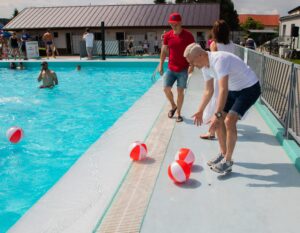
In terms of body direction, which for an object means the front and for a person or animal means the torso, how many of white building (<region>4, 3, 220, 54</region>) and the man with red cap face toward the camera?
2

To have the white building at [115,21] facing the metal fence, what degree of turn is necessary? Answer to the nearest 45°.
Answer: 0° — it already faces it

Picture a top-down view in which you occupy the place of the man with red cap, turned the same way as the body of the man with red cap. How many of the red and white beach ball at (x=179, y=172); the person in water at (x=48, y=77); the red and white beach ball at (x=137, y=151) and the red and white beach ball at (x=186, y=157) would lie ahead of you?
3

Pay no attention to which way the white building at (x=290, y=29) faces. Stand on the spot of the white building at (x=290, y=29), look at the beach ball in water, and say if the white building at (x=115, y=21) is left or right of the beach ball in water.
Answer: right

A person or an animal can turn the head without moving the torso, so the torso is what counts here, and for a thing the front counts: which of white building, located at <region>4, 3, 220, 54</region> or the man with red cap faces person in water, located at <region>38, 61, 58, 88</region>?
the white building

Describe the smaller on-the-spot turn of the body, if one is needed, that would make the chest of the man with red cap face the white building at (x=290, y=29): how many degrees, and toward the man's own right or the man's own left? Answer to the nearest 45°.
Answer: approximately 180°

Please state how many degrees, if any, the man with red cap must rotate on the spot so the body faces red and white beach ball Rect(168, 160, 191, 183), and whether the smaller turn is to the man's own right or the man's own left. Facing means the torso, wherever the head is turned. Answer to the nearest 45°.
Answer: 0° — they already face it

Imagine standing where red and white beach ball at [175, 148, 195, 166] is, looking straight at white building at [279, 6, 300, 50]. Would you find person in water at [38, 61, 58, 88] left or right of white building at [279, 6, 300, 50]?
left

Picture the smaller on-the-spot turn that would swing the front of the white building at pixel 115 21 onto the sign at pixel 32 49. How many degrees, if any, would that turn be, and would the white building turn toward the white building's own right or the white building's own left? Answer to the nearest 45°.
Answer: approximately 45° to the white building's own right

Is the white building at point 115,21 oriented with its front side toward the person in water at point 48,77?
yes

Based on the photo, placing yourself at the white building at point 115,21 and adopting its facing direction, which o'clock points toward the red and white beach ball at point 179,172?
The red and white beach ball is roughly at 12 o'clock from the white building.

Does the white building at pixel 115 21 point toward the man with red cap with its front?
yes
